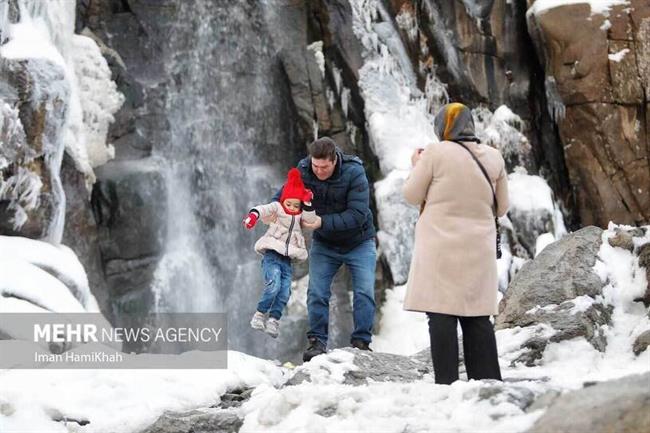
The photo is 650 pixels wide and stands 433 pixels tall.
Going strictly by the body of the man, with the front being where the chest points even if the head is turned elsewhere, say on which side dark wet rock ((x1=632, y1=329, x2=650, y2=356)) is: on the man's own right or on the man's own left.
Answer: on the man's own left

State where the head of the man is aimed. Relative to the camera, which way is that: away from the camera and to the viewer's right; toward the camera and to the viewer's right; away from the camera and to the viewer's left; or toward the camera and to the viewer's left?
toward the camera and to the viewer's left

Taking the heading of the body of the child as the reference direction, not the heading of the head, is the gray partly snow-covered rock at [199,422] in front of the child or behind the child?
in front

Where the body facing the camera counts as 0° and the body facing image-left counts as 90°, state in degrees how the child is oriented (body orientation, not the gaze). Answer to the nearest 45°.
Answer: approximately 0°

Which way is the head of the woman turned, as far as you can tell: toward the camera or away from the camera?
away from the camera

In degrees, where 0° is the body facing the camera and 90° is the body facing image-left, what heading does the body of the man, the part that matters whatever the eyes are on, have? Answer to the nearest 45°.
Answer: approximately 45°

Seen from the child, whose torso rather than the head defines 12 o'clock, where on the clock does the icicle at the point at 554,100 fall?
The icicle is roughly at 7 o'clock from the child.
